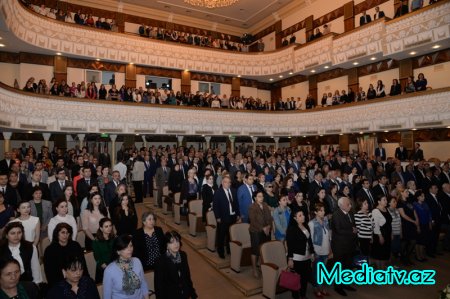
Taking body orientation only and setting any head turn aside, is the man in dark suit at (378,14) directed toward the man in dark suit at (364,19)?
no

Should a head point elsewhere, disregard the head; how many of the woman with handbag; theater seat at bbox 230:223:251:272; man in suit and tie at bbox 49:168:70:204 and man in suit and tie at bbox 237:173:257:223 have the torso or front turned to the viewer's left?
0

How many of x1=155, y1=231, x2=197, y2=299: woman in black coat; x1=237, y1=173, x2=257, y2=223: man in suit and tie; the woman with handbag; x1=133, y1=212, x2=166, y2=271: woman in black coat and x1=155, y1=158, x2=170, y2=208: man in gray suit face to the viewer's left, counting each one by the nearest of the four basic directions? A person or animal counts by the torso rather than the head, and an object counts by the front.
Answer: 0

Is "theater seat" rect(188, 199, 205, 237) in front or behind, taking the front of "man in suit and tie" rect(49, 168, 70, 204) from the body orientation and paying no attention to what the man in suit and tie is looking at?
in front

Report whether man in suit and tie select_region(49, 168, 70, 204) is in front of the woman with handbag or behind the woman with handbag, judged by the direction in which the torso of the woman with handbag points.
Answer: behind

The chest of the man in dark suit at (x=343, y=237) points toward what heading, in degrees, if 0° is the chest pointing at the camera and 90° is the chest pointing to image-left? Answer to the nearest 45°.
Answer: approximately 315°

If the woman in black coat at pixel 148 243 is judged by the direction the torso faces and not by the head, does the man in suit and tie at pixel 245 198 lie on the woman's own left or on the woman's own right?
on the woman's own left

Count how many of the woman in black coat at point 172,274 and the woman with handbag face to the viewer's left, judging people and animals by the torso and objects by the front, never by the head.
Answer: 0

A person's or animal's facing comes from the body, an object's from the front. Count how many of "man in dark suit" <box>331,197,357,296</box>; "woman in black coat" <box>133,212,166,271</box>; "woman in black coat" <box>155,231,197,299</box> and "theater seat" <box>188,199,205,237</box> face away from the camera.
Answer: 0

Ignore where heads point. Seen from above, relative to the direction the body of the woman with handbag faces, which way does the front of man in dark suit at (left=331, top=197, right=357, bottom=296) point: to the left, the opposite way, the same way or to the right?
the same way

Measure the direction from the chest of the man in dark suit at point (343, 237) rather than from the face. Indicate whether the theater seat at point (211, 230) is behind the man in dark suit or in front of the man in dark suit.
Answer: behind

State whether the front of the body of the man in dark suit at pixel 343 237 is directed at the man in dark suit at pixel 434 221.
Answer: no

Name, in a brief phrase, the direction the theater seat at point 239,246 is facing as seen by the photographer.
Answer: facing the viewer and to the right of the viewer

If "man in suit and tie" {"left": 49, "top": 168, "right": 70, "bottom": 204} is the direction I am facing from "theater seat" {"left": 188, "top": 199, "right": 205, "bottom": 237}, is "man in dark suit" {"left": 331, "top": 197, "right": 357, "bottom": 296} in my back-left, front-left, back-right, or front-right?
back-left

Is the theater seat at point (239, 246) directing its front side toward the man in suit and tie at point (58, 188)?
no

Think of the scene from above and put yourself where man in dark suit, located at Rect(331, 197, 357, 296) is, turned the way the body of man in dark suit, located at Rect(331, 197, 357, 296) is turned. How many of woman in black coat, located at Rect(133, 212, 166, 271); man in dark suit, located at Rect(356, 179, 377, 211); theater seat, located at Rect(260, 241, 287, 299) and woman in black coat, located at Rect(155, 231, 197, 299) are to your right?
3

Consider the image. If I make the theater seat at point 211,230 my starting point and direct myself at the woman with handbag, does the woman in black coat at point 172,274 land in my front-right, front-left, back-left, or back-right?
front-right

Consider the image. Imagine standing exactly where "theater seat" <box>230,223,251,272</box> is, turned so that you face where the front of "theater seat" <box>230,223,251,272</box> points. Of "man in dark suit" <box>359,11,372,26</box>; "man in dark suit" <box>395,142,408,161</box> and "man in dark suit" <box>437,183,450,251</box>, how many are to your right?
0
